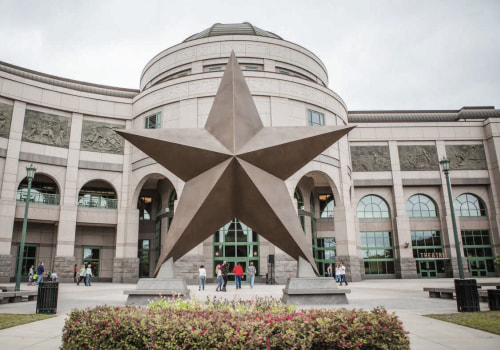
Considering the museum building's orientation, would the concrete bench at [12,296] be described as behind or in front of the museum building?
in front

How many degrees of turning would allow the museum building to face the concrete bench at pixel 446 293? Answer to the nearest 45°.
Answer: approximately 45° to its left

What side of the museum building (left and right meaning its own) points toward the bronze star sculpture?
front

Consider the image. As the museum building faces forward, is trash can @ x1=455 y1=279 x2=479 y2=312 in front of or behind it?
in front

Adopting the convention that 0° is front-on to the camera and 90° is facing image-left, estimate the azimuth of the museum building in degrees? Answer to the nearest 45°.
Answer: approximately 0°

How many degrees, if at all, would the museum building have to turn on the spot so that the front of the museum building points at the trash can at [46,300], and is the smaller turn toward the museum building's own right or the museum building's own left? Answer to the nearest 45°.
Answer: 0° — it already faces it
